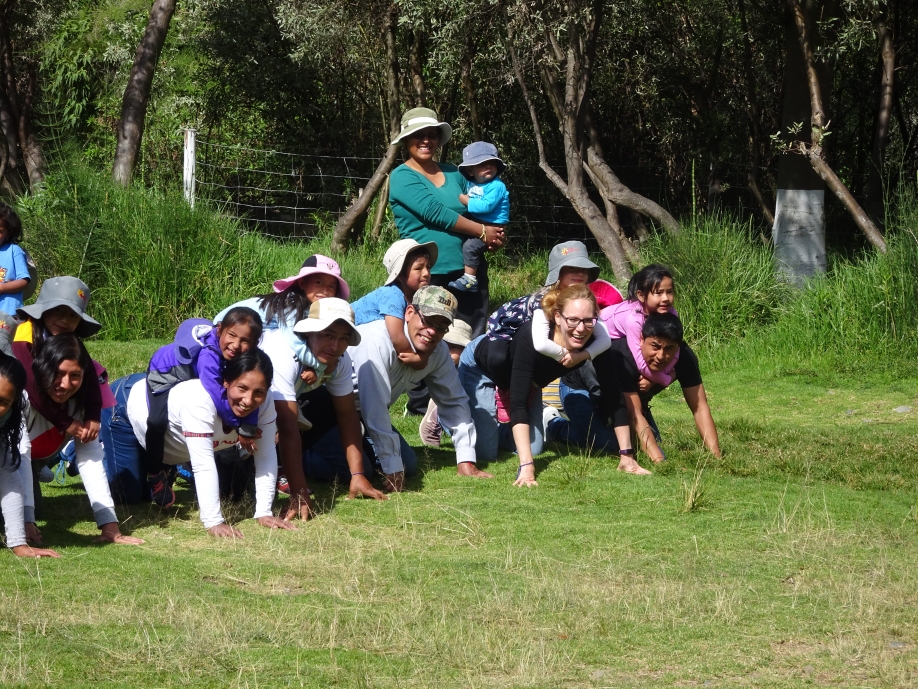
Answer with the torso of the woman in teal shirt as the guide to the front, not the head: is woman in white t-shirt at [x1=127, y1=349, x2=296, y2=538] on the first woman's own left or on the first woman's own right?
on the first woman's own right

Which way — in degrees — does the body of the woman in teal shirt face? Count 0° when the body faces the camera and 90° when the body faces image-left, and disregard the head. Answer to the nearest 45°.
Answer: approximately 315°

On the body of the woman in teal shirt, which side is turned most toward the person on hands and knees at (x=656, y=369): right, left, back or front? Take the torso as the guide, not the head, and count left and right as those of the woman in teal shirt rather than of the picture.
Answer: front

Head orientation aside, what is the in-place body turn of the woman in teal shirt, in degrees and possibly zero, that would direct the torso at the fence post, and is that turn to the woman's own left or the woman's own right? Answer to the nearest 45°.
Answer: approximately 180°

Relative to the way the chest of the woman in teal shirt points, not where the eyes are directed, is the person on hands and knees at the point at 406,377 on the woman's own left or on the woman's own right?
on the woman's own right
